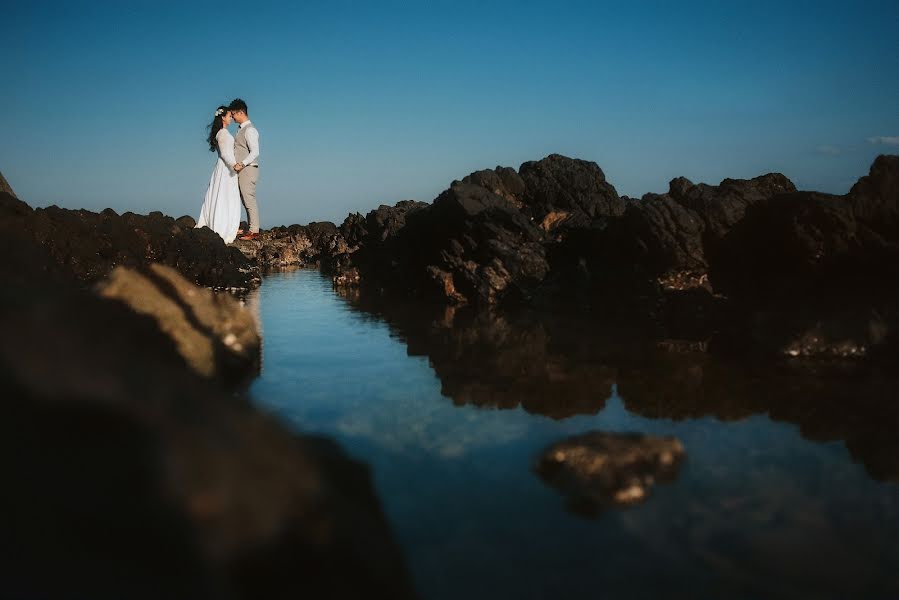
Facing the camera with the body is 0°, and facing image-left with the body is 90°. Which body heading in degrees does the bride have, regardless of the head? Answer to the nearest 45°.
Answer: approximately 270°

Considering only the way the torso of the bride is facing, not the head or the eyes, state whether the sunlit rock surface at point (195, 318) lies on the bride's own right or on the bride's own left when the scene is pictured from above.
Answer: on the bride's own right

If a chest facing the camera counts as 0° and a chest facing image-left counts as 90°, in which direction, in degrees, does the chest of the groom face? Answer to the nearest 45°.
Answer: approximately 90°

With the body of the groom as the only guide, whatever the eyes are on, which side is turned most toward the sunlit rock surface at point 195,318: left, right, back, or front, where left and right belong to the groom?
left

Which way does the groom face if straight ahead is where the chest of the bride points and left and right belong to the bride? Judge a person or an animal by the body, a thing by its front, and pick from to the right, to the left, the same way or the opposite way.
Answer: the opposite way

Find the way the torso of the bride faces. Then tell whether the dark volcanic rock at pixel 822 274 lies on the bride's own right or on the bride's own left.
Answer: on the bride's own right

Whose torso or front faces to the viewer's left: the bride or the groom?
the groom

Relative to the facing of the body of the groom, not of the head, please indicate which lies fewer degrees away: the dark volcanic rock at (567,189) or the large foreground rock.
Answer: the large foreground rock

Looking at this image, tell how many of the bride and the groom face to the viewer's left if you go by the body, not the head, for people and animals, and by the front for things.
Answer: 1

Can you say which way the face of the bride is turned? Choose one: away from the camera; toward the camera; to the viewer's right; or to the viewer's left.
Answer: to the viewer's right
